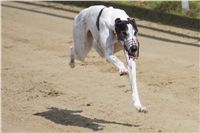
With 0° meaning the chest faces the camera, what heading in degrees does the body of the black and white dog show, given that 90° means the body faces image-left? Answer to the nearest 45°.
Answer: approximately 315°
